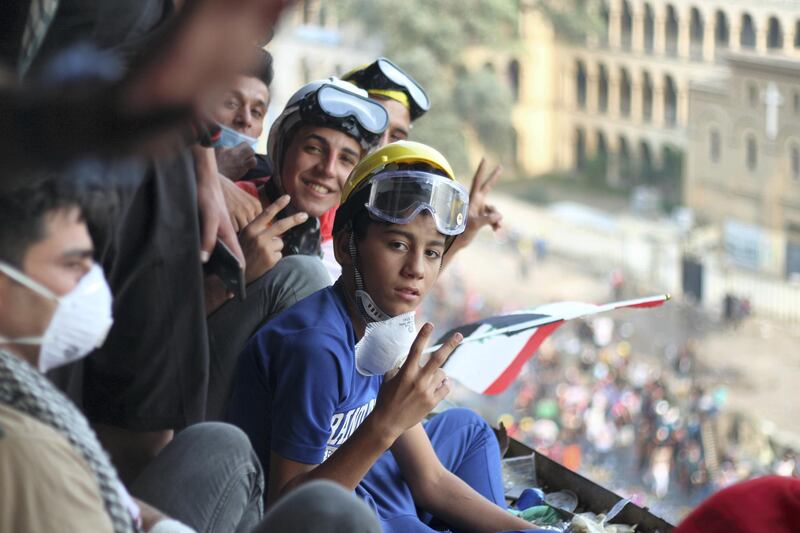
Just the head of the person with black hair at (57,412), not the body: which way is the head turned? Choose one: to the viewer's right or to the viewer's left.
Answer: to the viewer's right

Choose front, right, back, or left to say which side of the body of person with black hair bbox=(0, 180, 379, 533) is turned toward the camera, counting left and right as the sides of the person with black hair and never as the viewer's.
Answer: right

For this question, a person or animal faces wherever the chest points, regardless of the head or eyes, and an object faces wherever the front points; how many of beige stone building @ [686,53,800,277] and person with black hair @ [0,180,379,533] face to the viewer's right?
1

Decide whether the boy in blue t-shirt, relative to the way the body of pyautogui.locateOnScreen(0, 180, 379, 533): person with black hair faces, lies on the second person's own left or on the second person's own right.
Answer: on the second person's own left

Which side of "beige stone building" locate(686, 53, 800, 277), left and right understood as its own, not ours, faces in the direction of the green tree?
right
